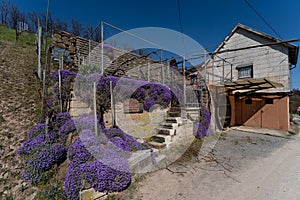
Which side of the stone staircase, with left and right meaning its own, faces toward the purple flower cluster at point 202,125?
back

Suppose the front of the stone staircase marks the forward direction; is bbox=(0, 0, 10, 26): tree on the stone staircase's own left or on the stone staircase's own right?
on the stone staircase's own right

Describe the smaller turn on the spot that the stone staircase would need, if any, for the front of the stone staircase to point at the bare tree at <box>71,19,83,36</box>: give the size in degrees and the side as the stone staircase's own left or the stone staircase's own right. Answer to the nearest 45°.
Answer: approximately 90° to the stone staircase's own right

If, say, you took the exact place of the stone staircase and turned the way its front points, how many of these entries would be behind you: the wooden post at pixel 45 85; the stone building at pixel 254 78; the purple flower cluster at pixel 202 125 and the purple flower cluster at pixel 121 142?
2

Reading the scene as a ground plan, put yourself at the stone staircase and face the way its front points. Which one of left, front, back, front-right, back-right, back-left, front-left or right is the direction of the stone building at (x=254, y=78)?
back

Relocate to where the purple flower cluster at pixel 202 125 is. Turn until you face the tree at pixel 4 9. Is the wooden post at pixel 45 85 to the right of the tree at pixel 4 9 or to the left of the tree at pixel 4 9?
left

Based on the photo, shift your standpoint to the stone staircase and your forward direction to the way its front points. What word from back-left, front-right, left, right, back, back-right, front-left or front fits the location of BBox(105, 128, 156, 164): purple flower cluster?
front

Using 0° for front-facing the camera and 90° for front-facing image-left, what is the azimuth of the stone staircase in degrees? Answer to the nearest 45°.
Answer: approximately 45°

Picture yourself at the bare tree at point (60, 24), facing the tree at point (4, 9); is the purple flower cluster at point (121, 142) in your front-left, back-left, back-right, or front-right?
back-left
